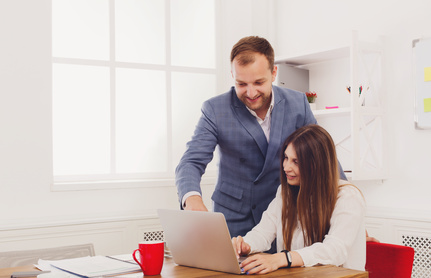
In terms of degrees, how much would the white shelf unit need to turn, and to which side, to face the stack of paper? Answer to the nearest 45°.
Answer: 0° — it already faces it

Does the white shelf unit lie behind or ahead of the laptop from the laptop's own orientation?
ahead

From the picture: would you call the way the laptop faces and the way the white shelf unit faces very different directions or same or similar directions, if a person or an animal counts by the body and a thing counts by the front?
very different directions

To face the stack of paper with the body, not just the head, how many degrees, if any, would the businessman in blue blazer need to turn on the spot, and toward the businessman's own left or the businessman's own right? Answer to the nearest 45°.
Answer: approximately 45° to the businessman's own right

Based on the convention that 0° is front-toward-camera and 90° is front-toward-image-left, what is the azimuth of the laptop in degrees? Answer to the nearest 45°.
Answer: approximately 225°

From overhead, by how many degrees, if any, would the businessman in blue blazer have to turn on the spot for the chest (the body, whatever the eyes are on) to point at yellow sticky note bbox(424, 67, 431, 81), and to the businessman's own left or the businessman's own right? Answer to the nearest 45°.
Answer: approximately 135° to the businessman's own left

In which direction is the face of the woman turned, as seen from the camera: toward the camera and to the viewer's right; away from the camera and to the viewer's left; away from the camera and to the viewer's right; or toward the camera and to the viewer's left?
toward the camera and to the viewer's left

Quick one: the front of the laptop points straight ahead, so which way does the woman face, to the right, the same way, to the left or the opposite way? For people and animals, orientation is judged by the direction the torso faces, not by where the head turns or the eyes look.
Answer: the opposite way

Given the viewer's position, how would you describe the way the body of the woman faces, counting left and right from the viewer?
facing the viewer and to the left of the viewer

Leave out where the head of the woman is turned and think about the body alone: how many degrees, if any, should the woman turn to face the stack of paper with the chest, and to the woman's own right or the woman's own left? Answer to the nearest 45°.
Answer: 0° — they already face it

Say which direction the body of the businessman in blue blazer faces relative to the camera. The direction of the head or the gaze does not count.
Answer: toward the camera

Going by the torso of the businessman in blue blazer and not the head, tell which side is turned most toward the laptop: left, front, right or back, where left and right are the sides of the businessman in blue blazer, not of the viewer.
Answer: front

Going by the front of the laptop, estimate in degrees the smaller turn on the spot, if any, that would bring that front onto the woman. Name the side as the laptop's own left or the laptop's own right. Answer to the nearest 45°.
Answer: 0° — it already faces them

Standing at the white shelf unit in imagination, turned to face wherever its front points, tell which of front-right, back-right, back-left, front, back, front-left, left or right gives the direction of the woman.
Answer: front-left

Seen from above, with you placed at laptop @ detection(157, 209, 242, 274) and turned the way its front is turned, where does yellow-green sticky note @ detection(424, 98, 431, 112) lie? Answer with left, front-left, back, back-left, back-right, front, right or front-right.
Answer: front

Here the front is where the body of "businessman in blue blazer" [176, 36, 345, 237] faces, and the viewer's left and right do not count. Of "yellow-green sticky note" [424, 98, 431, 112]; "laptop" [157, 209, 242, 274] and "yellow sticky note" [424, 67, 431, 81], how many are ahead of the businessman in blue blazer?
1

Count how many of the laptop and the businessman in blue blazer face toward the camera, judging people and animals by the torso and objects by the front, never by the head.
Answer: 1
